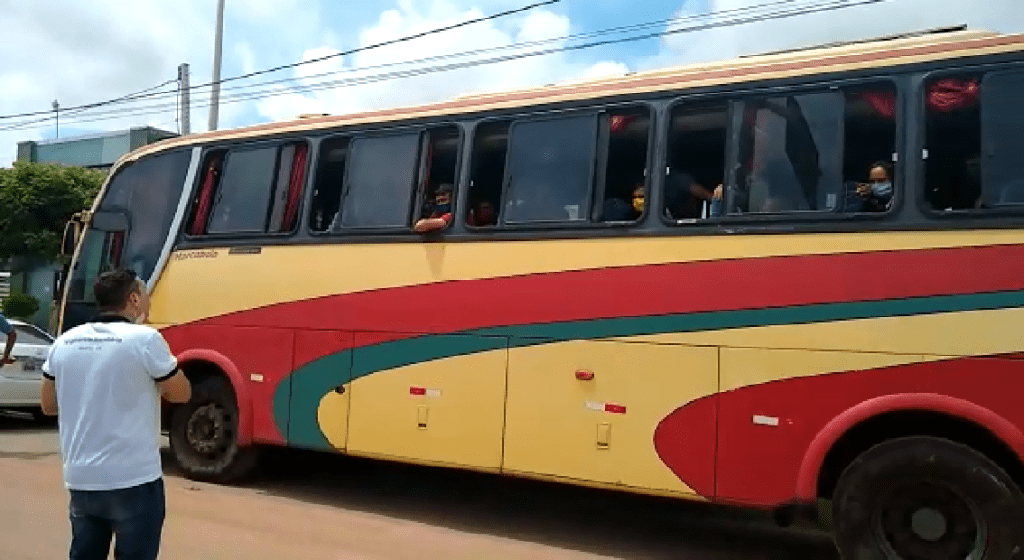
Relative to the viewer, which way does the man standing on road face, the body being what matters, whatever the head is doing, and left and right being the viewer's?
facing away from the viewer and to the right of the viewer

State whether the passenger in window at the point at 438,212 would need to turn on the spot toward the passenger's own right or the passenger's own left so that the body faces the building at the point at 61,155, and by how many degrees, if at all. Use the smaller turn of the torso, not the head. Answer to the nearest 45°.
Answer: approximately 90° to the passenger's own right

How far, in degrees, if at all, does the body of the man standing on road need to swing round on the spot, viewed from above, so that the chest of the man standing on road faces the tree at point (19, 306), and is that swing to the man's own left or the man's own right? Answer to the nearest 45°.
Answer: approximately 45° to the man's own left

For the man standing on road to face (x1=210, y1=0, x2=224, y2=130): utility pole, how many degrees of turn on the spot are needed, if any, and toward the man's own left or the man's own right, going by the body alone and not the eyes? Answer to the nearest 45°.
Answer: approximately 45° to the man's own left

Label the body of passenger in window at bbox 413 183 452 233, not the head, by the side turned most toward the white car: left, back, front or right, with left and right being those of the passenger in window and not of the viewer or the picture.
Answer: right

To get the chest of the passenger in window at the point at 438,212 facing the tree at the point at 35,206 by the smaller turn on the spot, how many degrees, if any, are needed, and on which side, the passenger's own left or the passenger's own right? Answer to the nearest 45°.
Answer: approximately 90° to the passenger's own right

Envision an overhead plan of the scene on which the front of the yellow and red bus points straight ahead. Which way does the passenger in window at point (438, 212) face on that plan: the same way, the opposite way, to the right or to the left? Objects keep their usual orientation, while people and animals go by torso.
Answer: to the left

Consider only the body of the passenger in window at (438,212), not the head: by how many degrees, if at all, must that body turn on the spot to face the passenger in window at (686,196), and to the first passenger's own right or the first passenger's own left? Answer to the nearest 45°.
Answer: approximately 90° to the first passenger's own left
